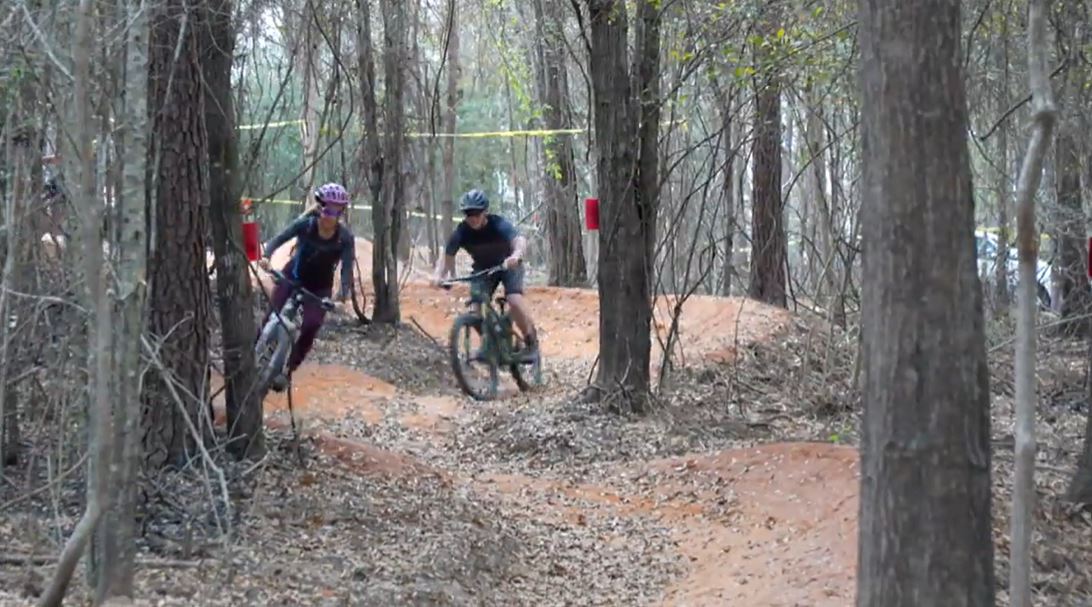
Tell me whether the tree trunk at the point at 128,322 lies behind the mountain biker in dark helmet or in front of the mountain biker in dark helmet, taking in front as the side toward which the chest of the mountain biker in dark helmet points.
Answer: in front

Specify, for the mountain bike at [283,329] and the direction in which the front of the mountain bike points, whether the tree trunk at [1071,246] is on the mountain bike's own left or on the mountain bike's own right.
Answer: on the mountain bike's own left

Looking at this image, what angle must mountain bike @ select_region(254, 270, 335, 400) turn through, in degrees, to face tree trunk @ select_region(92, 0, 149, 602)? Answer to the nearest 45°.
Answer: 0° — it already faces it

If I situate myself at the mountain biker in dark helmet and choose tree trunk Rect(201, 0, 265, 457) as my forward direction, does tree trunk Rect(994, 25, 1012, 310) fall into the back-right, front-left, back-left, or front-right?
back-left

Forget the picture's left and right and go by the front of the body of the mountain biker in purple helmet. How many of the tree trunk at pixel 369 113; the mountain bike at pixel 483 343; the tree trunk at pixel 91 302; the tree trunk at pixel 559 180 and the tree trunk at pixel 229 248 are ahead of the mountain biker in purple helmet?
2

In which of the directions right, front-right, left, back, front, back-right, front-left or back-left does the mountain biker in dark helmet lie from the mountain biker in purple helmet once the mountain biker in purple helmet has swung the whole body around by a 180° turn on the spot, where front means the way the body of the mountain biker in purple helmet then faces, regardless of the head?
front-right

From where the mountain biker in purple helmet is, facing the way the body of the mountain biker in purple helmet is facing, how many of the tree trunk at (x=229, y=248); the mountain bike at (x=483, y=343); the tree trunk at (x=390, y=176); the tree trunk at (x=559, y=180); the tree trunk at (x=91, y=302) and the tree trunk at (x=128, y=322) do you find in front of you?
3

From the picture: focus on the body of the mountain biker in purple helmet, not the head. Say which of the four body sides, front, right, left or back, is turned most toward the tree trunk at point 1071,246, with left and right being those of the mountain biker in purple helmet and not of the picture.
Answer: left

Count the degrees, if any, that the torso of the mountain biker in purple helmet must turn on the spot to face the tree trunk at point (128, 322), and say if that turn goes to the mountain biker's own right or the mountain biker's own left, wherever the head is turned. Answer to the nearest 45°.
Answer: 0° — they already face it

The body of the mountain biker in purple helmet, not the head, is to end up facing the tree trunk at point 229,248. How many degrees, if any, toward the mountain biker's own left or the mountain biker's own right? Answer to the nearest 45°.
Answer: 0° — they already face it
